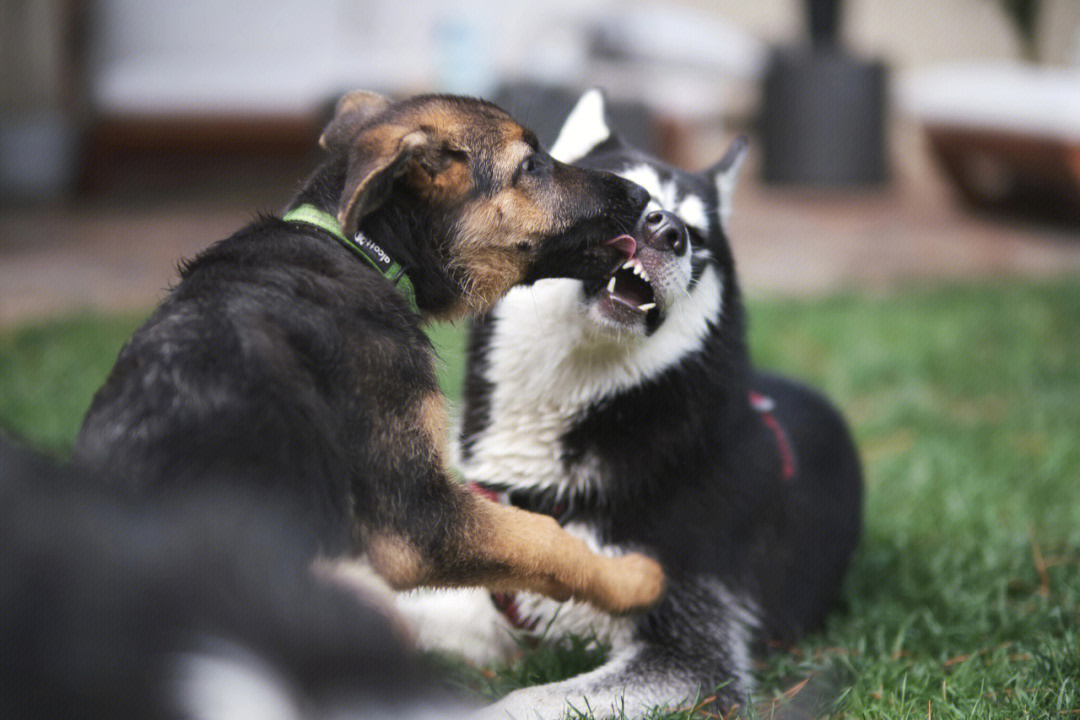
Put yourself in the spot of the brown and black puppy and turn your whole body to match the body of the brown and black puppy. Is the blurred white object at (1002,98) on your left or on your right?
on your left

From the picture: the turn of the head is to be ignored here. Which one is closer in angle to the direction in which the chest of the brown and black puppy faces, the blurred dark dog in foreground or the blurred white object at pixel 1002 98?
the blurred white object

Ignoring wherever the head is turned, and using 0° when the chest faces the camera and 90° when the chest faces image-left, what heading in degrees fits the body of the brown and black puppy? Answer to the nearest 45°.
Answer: approximately 270°

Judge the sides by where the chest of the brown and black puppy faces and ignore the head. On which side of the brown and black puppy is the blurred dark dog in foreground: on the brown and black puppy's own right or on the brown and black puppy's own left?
on the brown and black puppy's own right
